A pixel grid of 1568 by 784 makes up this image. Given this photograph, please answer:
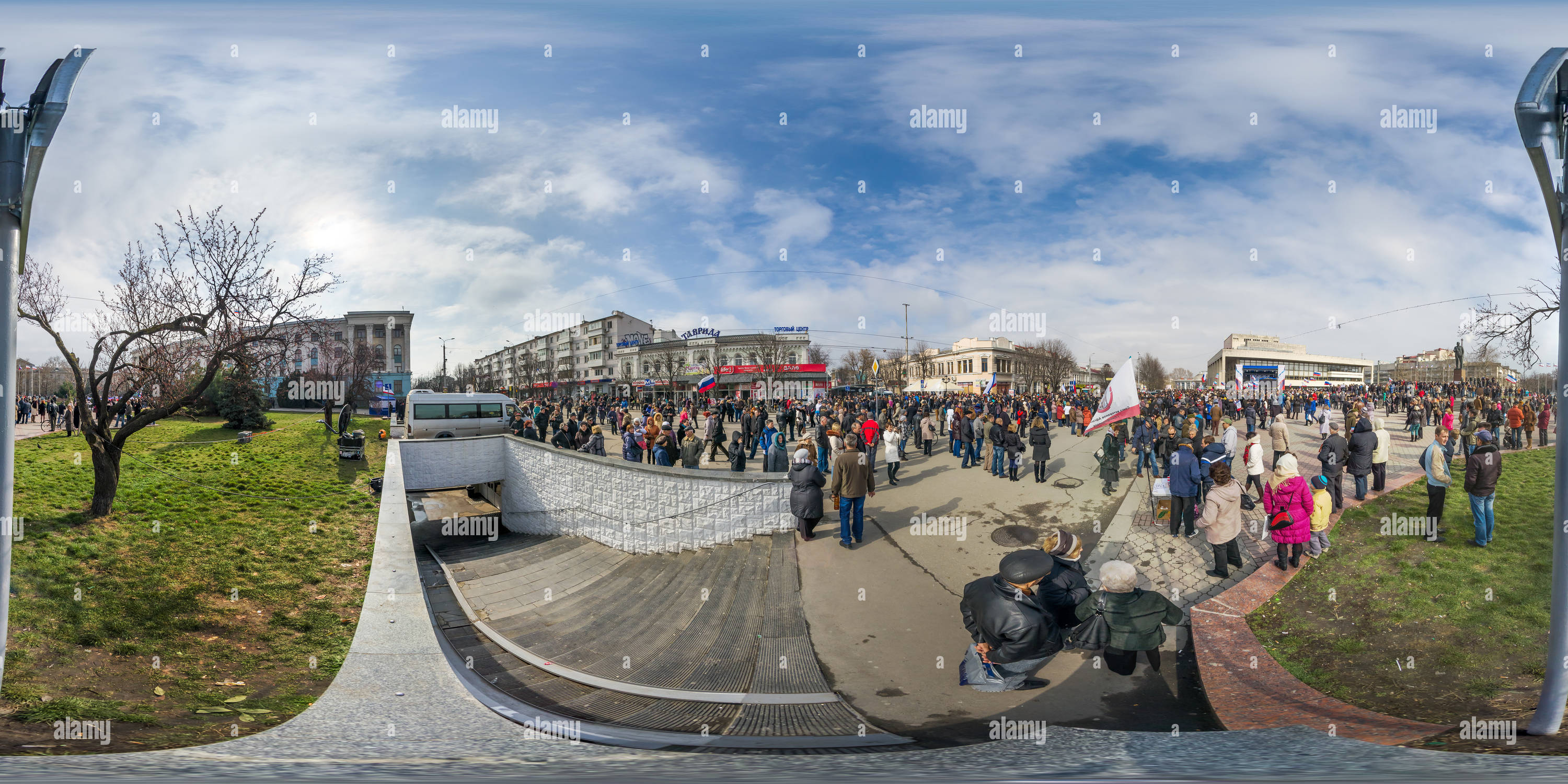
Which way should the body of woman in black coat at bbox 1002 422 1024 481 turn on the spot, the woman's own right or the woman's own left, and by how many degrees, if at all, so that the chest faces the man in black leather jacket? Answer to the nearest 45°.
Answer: approximately 180°

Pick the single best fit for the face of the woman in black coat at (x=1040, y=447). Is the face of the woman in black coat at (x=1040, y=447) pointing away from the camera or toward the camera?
away from the camera

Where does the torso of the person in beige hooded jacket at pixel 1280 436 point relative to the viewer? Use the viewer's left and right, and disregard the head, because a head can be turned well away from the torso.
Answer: facing away from the viewer

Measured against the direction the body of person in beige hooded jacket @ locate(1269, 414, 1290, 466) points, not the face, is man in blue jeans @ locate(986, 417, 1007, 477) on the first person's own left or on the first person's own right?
on the first person's own left

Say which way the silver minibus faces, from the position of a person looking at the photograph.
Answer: facing to the right of the viewer

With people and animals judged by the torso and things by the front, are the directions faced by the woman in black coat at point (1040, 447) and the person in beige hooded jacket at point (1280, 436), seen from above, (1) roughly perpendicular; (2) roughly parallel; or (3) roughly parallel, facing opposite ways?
roughly parallel

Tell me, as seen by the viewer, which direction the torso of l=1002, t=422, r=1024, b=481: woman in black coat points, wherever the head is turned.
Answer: away from the camera
